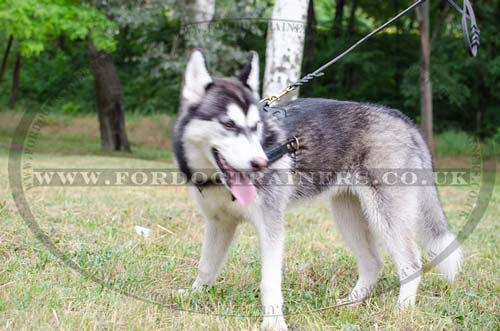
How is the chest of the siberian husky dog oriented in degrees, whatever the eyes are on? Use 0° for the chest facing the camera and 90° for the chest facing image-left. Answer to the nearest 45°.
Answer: approximately 45°

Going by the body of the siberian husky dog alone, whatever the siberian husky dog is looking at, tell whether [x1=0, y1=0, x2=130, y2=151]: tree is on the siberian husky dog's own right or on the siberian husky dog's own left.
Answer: on the siberian husky dog's own right
